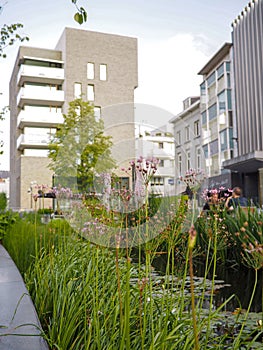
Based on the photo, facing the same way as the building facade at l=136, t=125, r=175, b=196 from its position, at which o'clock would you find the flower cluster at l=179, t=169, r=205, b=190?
The flower cluster is roughly at 12 o'clock from the building facade.

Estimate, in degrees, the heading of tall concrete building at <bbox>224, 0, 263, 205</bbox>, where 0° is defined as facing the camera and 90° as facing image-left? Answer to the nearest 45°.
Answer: approximately 45°

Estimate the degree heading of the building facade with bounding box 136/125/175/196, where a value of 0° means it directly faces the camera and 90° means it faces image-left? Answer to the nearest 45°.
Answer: approximately 0°

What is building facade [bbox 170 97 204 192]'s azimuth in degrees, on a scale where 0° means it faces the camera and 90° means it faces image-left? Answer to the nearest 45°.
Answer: approximately 45°

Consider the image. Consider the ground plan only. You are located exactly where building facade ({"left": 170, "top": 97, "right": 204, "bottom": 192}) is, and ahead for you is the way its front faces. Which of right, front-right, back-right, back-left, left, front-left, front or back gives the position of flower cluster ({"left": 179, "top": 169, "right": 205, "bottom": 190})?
front-left
